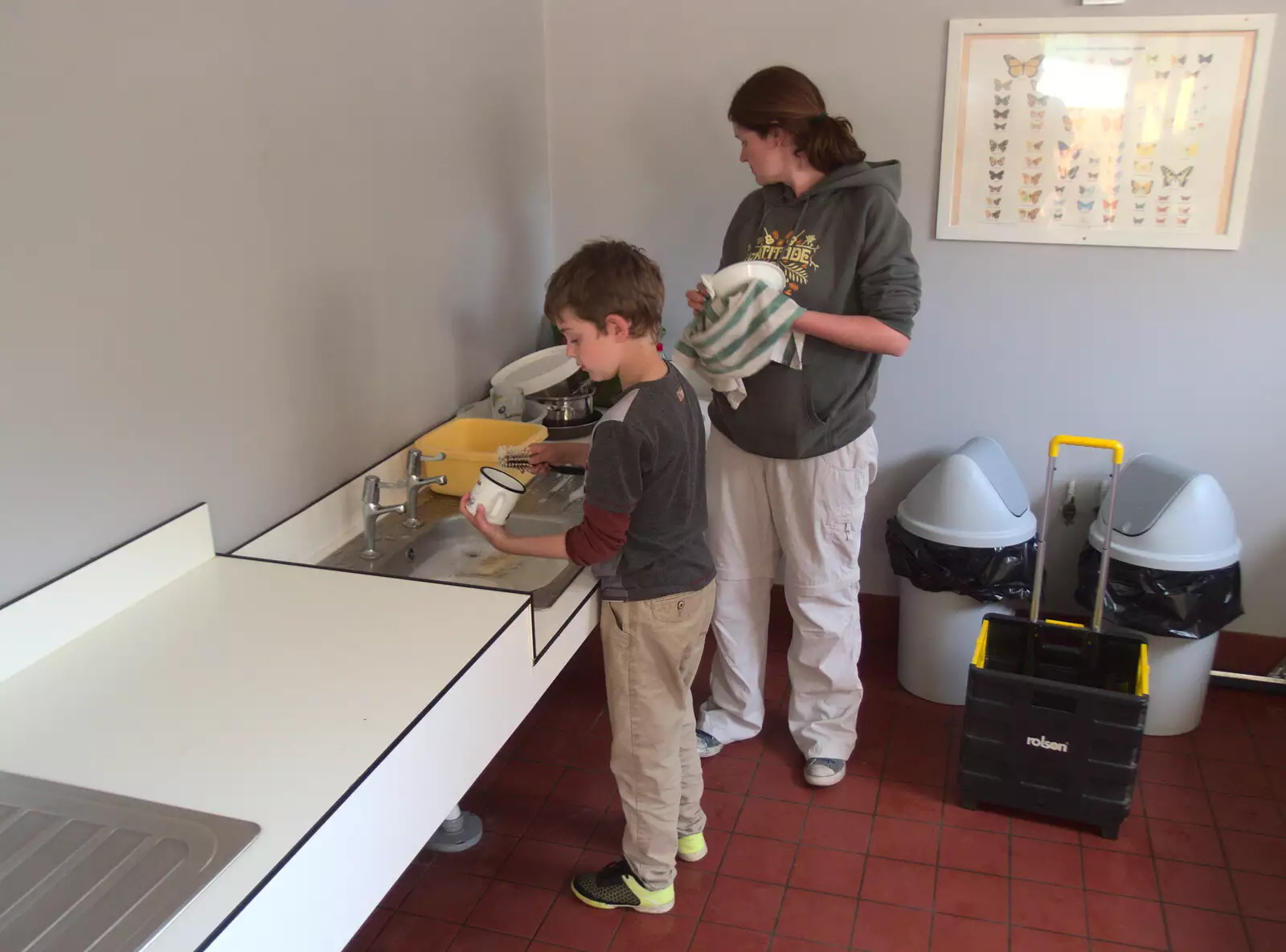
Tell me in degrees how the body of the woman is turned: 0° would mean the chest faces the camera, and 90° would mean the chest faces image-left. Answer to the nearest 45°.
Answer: approximately 45°

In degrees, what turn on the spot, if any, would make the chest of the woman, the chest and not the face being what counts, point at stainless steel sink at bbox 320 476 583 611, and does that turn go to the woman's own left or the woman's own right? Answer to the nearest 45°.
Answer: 0° — they already face it

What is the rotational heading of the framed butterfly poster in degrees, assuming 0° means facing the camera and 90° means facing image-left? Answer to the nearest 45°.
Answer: approximately 0°

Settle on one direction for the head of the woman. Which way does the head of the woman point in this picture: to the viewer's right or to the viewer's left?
to the viewer's left

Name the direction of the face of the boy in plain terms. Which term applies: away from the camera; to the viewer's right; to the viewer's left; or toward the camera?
to the viewer's left

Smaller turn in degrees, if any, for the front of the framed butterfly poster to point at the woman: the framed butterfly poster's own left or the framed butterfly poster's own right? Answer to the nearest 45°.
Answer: approximately 45° to the framed butterfly poster's own right

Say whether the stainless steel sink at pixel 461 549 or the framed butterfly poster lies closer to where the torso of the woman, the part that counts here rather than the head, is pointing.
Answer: the stainless steel sink

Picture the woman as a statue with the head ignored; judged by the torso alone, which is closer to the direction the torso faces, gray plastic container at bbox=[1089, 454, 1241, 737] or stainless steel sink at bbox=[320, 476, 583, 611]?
the stainless steel sink

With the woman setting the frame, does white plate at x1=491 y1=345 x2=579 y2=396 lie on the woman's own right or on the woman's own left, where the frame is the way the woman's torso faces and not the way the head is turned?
on the woman's own right
